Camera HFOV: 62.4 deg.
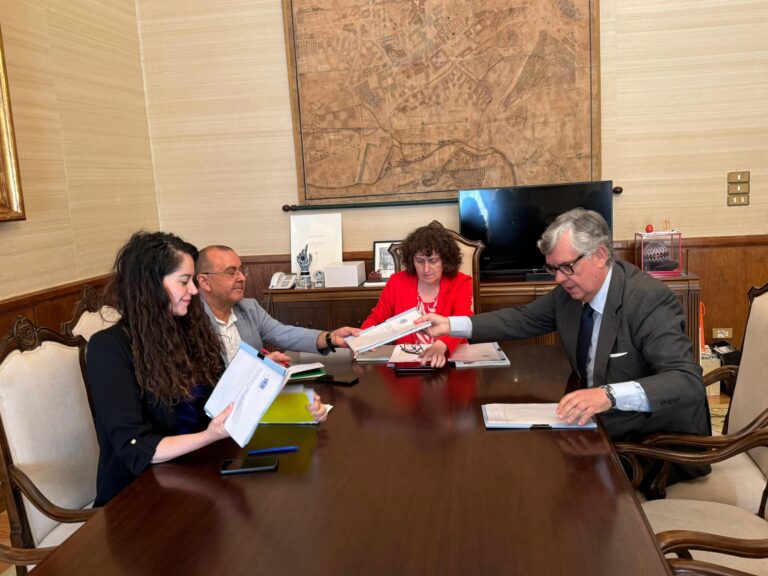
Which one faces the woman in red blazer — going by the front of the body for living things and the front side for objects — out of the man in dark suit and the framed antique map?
the framed antique map

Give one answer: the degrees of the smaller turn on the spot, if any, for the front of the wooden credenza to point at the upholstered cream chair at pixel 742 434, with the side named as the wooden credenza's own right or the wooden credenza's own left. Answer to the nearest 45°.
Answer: approximately 45° to the wooden credenza's own left

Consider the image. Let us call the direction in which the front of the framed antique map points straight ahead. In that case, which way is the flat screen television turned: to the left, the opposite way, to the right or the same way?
the same way

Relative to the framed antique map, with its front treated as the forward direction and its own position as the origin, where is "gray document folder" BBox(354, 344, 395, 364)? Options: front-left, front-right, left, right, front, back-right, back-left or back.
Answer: front

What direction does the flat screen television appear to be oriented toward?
toward the camera

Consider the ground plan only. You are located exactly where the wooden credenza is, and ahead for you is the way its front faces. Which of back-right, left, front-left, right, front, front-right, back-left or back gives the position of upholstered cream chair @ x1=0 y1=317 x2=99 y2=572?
front

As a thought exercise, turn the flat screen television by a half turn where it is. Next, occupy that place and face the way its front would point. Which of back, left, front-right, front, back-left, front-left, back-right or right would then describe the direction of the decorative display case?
right

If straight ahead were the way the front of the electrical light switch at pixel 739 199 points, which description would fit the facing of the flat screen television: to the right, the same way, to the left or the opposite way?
the same way

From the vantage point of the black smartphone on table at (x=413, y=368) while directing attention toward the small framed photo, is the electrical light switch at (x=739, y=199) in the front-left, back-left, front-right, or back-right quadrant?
front-right

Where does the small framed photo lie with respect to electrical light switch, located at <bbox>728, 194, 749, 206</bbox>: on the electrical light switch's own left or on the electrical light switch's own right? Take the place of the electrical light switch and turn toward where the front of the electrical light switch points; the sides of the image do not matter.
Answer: on the electrical light switch's own right

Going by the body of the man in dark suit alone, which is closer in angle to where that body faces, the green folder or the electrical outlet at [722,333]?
the green folder

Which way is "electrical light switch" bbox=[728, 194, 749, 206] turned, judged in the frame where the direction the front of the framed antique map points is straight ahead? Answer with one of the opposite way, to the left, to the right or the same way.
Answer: the same way

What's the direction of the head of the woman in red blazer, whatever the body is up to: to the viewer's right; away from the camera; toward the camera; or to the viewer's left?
toward the camera

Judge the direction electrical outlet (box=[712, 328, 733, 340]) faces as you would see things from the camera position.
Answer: facing the viewer

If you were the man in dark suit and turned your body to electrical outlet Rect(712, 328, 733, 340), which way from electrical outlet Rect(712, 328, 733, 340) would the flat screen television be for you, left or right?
left

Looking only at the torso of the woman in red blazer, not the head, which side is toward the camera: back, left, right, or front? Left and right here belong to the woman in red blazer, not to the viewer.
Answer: front
